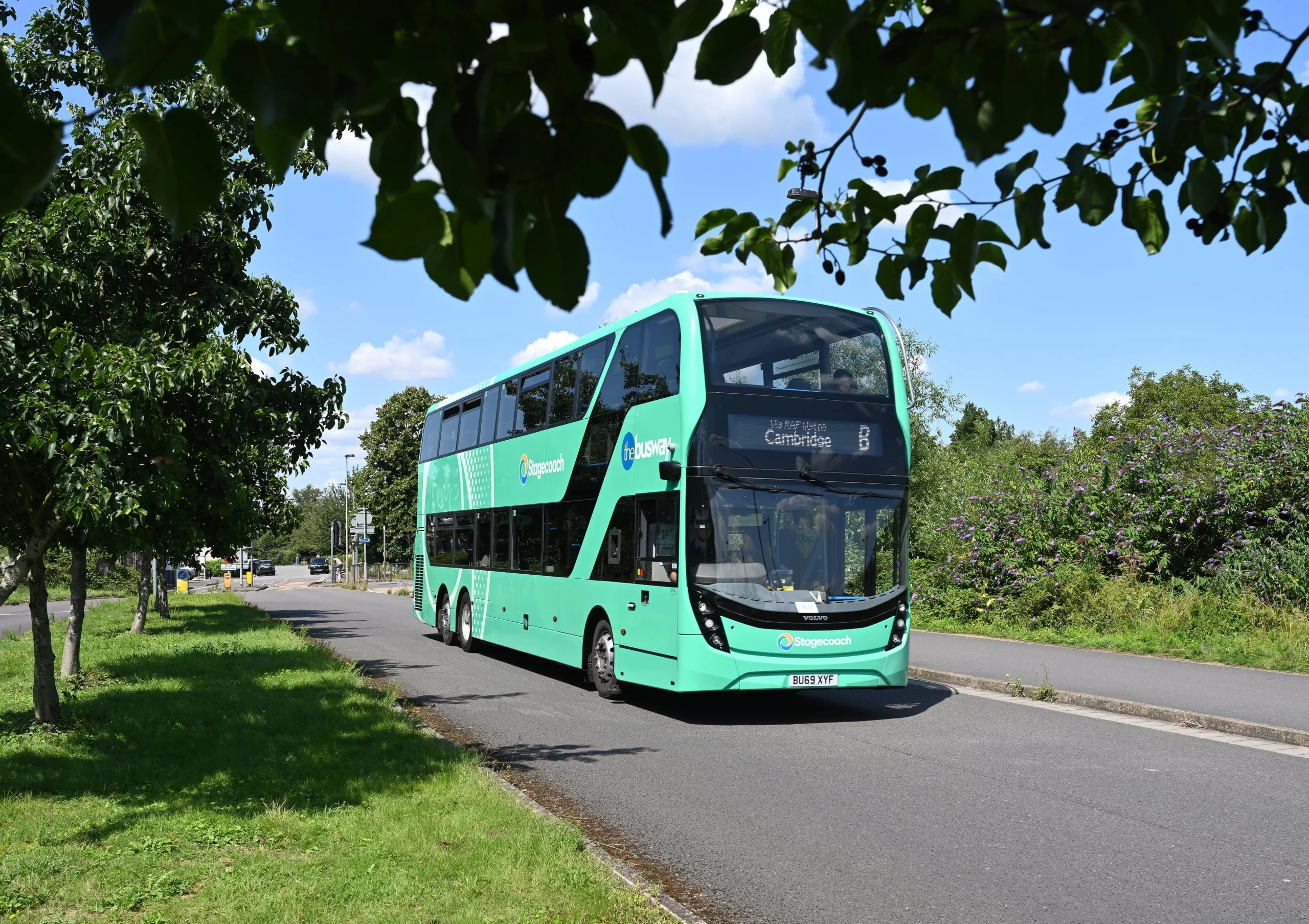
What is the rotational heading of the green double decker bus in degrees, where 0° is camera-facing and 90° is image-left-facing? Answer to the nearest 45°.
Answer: approximately 315°
